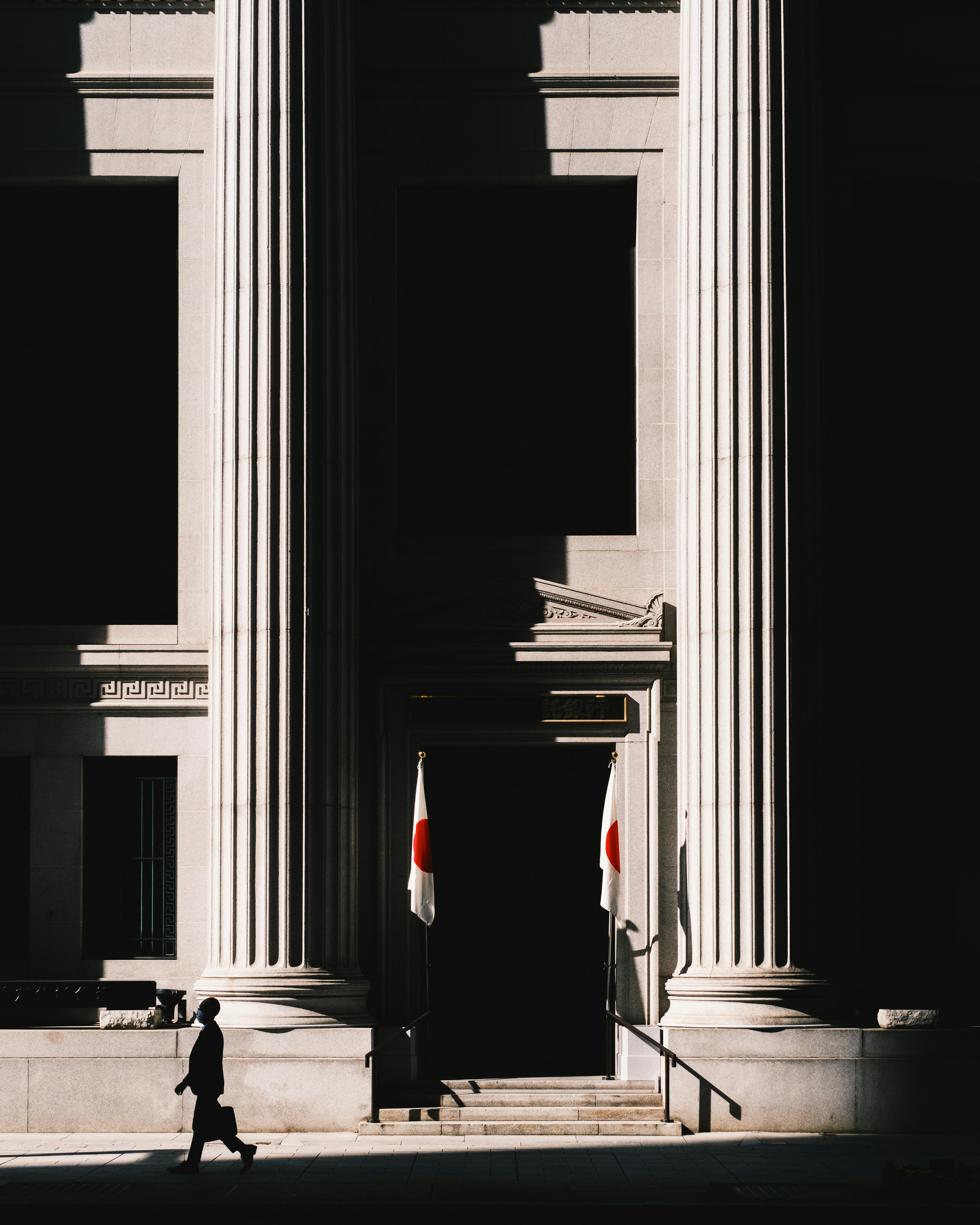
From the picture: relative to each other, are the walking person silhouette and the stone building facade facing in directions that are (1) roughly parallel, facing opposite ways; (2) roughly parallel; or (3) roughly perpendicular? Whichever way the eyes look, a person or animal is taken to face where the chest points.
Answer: roughly perpendicular

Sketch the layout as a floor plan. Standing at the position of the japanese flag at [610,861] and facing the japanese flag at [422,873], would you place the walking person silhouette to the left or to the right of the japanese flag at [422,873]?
left

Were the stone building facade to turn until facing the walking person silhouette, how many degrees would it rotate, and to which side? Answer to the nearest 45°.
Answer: approximately 45° to its right
